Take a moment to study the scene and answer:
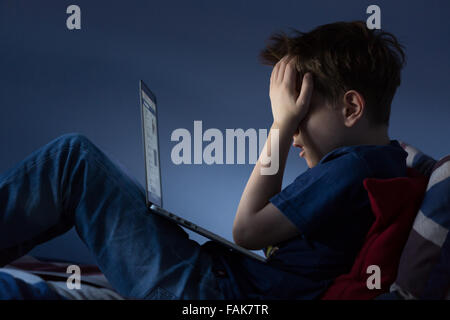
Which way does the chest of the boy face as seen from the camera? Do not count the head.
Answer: to the viewer's left

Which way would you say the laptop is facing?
to the viewer's right

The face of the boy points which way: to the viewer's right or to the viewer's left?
to the viewer's left
